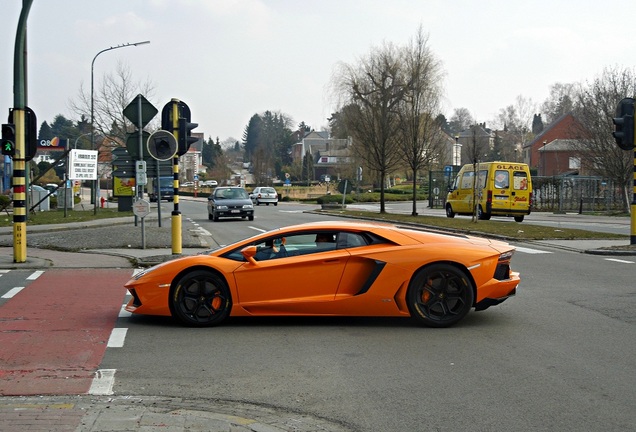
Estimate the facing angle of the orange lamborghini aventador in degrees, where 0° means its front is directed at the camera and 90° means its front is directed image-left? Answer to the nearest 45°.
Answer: approximately 90°

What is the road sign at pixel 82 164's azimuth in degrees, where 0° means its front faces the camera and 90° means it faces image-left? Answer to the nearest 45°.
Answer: approximately 0°

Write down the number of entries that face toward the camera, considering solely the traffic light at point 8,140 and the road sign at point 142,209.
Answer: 1

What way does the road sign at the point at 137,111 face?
away from the camera
